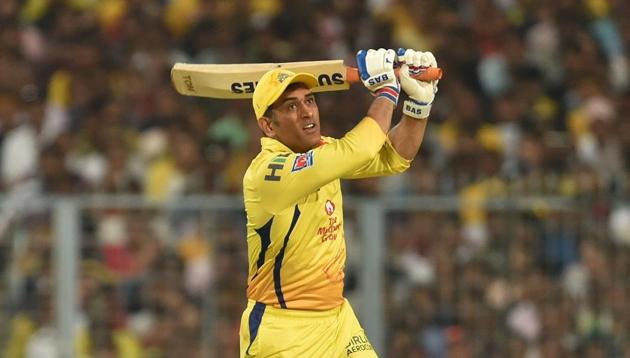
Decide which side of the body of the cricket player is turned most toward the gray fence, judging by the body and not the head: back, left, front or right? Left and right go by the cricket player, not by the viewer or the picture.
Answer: back

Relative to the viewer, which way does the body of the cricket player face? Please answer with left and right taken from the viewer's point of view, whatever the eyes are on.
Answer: facing the viewer and to the right of the viewer

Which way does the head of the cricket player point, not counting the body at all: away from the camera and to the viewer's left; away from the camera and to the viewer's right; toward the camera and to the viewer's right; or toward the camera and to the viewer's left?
toward the camera and to the viewer's right
